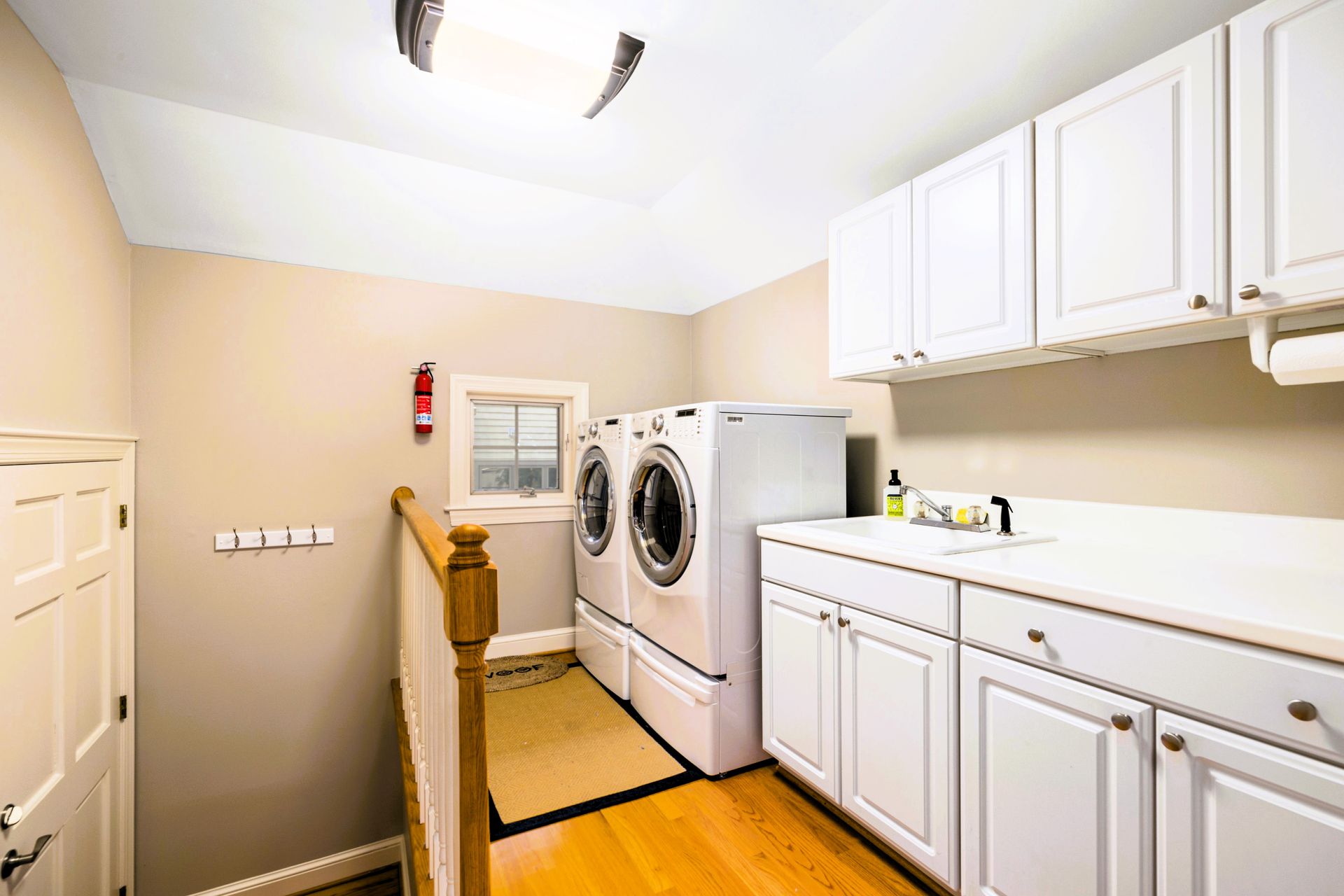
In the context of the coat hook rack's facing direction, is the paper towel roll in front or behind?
in front

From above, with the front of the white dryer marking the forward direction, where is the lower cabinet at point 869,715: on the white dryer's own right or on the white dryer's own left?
on the white dryer's own left

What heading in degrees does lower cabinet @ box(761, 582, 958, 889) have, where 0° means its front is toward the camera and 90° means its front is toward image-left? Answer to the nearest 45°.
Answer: approximately 45°

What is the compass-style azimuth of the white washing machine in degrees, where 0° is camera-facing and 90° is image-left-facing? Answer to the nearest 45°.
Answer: approximately 45°

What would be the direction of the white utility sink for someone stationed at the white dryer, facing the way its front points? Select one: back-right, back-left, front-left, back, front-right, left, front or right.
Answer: left

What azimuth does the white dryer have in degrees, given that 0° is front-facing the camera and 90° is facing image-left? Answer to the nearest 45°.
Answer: approximately 45°

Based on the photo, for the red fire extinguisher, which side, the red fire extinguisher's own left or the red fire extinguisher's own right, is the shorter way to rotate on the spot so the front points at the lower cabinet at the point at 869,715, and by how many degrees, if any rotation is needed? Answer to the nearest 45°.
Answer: approximately 45° to the red fire extinguisher's own left
